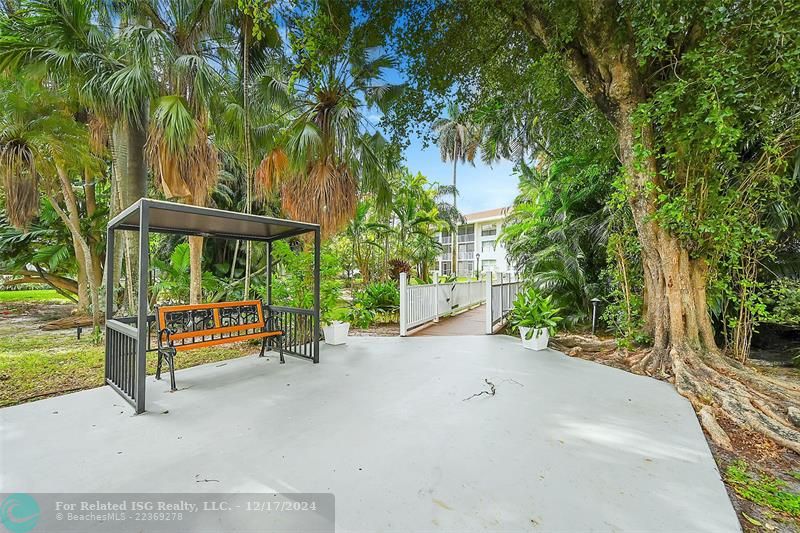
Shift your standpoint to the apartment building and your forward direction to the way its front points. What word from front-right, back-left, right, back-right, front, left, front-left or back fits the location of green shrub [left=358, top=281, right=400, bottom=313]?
front

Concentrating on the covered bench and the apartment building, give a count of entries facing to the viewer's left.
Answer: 0

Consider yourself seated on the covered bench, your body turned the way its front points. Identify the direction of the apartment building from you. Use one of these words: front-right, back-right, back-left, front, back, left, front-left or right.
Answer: left

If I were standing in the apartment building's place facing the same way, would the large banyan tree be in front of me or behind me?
in front

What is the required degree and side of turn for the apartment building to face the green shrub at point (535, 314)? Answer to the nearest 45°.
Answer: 0° — it already faces it

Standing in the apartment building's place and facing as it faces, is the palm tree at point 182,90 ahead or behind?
ahead

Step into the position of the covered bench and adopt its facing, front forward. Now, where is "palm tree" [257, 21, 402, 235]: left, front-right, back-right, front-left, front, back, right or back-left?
left

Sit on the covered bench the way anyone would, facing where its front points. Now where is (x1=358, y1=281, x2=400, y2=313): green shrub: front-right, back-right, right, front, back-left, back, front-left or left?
left

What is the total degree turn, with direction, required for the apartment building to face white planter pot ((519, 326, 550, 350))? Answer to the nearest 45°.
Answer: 0° — it already faces it

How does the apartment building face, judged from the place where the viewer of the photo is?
facing the viewer
